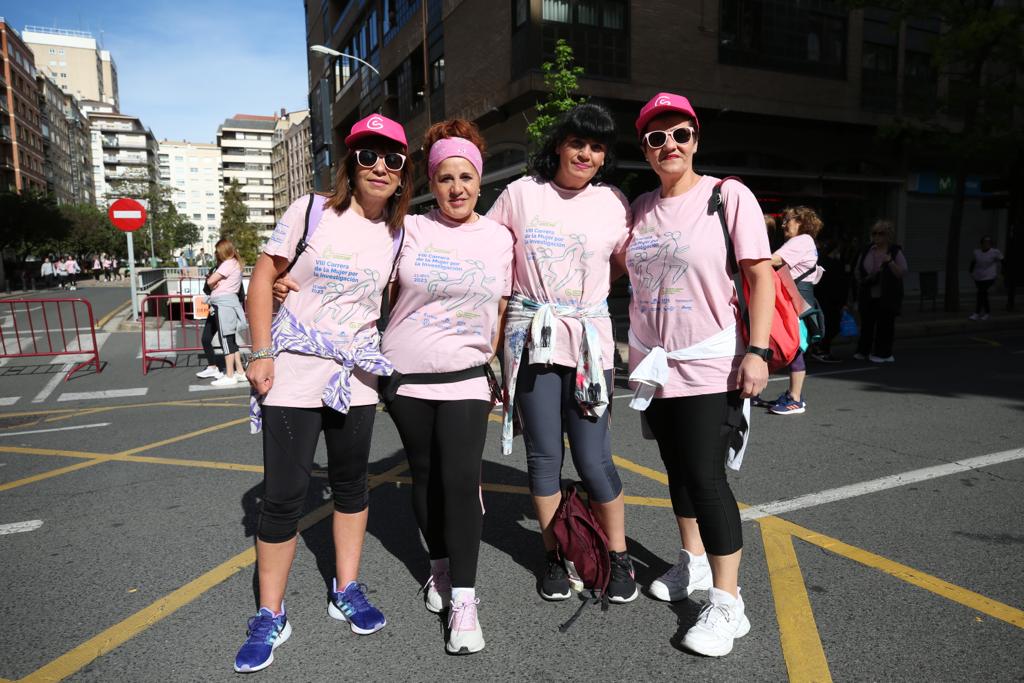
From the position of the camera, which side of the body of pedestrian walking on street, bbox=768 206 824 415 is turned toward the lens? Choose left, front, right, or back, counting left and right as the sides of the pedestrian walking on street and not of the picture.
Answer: left

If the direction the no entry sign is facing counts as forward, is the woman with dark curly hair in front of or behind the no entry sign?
in front

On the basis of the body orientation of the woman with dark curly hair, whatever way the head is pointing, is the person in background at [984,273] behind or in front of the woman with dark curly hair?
behind

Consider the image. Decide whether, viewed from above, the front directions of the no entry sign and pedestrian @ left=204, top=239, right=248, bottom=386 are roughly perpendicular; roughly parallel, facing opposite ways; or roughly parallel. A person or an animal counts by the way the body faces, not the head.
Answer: roughly perpendicular

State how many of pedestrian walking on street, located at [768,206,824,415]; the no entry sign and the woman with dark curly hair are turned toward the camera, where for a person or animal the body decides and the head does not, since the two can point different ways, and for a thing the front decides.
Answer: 2

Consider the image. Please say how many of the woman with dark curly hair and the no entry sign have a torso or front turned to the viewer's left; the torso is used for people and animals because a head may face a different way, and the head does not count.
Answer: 0

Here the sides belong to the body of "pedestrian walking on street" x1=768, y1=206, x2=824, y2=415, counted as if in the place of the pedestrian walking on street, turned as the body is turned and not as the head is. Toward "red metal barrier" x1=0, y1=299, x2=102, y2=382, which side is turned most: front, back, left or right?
front

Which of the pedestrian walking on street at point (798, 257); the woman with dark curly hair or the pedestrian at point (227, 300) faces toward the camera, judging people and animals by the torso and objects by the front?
the woman with dark curly hair
